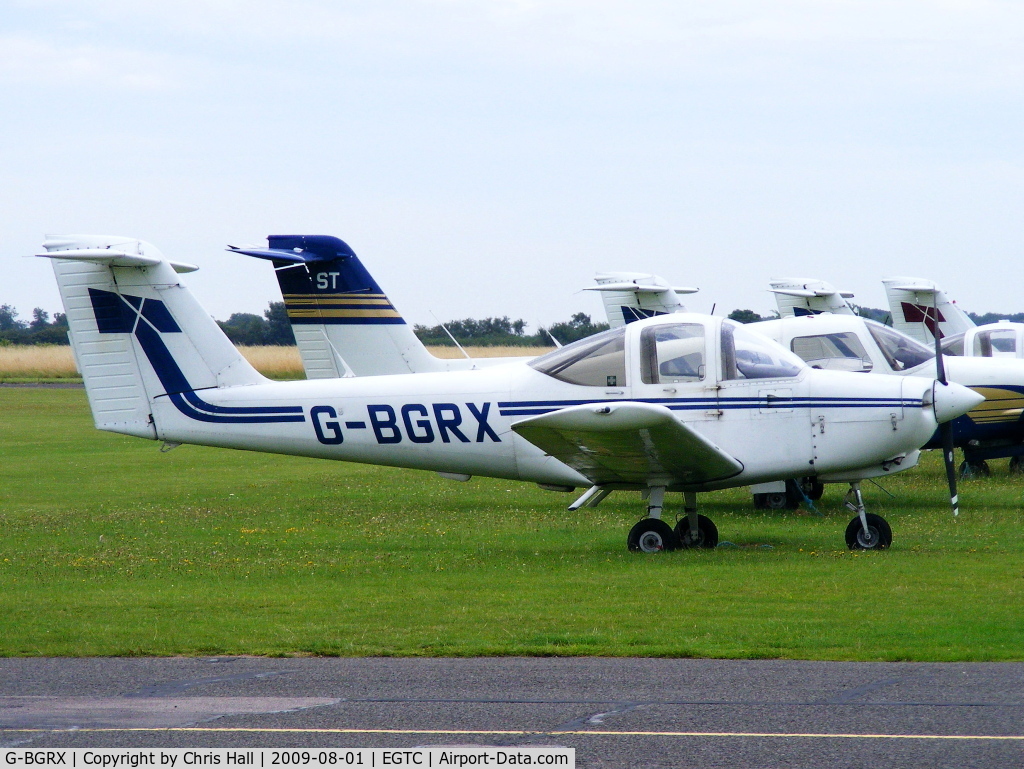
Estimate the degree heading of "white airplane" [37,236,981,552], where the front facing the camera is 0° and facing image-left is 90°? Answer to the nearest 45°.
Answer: approximately 270°

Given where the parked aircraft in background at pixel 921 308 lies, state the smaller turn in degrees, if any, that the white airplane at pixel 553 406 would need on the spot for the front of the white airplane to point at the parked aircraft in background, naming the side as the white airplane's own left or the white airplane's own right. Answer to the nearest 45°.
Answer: approximately 45° to the white airplane's own left

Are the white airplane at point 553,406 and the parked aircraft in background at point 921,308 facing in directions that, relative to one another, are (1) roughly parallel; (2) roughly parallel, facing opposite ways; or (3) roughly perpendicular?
roughly parallel

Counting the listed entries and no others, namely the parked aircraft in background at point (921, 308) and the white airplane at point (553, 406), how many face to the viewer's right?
2

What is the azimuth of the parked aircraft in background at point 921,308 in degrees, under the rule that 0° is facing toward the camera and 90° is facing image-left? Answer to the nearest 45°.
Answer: approximately 270°

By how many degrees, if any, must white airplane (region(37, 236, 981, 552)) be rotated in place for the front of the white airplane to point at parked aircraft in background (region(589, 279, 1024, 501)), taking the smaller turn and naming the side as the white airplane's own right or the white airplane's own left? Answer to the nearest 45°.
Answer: approximately 45° to the white airplane's own left

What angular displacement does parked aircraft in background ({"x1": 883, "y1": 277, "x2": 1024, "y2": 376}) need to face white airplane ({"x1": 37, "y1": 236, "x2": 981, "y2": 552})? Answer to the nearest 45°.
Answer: approximately 90° to its right
